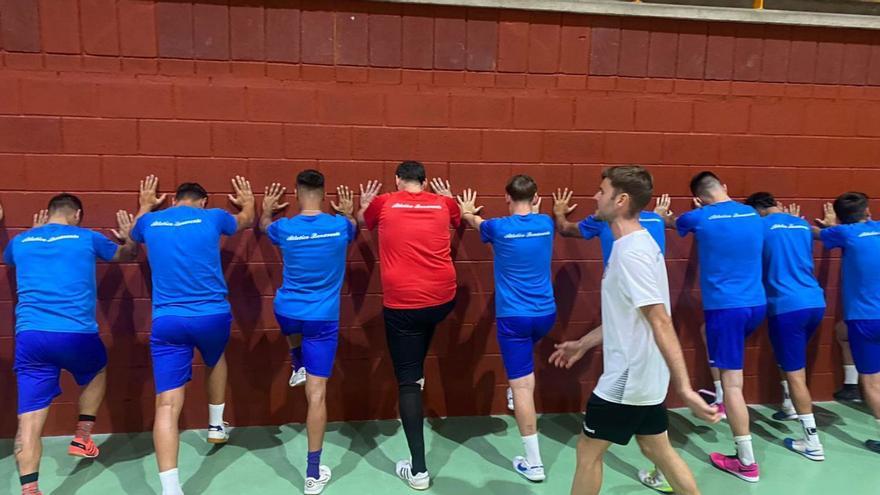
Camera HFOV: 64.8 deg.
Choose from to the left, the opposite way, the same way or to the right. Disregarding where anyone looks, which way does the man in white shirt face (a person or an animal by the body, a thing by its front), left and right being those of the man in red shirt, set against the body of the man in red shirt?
to the left

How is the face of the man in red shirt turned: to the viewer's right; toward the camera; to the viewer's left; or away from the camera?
away from the camera

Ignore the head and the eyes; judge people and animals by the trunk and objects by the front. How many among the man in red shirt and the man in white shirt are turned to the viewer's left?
1

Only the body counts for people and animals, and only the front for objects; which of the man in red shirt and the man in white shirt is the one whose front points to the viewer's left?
the man in white shirt

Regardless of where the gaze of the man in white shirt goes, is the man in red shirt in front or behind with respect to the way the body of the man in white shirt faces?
in front

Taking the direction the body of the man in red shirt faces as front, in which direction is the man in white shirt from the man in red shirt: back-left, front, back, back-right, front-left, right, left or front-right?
back-right

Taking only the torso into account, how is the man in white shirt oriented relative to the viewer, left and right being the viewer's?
facing to the left of the viewer

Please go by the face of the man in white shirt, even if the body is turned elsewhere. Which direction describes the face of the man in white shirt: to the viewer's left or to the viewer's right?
to the viewer's left

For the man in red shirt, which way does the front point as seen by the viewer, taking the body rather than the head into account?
away from the camera
